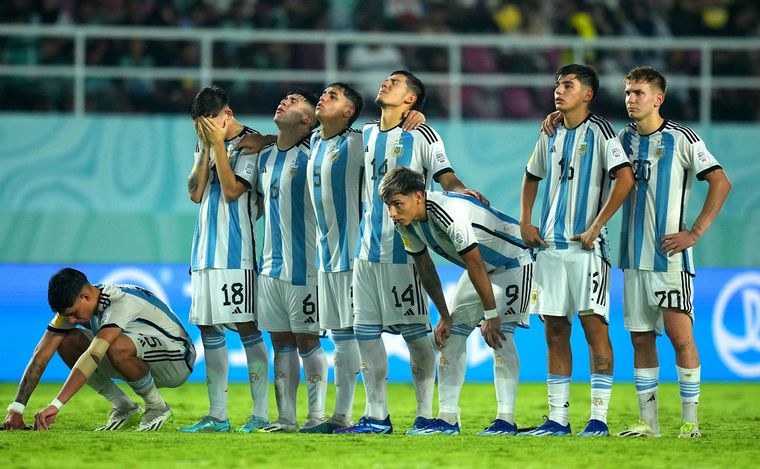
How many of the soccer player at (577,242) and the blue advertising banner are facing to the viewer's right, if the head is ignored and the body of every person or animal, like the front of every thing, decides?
0

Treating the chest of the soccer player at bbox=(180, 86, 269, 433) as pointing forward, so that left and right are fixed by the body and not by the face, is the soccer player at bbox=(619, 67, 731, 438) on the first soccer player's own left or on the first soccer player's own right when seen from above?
on the first soccer player's own left

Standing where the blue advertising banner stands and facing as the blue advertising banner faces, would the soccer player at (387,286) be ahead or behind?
ahead

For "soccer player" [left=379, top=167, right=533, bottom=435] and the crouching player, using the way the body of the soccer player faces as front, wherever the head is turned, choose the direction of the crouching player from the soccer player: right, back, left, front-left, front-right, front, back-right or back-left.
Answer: front-right

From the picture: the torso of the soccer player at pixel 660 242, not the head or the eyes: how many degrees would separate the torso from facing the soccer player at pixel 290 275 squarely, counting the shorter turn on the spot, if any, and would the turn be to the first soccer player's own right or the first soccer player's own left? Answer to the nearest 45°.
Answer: approximately 45° to the first soccer player's own right

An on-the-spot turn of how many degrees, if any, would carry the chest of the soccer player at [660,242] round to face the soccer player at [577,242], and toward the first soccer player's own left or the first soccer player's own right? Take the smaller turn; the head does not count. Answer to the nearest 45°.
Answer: approximately 45° to the first soccer player's own right
